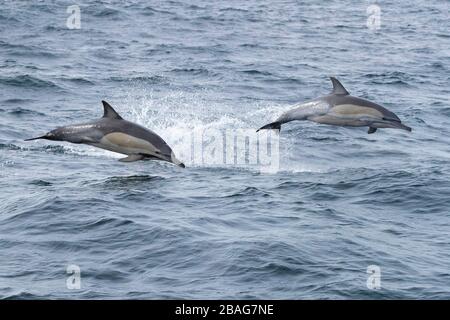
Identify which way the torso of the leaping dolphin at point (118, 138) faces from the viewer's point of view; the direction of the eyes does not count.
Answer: to the viewer's right

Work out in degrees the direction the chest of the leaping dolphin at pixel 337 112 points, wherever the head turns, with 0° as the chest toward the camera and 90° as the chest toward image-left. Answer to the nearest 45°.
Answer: approximately 270°

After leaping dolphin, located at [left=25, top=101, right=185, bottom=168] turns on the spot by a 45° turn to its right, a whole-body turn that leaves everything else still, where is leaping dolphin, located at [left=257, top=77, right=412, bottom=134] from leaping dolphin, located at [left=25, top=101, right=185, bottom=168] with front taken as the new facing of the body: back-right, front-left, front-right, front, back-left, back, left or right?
front-left
